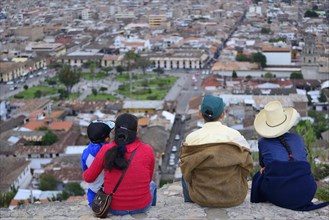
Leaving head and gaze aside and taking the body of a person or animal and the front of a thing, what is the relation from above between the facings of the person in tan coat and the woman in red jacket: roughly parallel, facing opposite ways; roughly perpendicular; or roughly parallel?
roughly parallel

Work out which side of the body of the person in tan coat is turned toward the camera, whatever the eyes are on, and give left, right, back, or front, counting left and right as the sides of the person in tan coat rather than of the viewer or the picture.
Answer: back

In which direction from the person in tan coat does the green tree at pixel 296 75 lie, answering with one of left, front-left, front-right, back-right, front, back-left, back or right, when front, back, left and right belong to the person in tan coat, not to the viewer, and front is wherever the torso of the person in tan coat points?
front

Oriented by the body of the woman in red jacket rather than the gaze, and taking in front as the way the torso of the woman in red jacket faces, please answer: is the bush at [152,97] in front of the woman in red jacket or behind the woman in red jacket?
in front

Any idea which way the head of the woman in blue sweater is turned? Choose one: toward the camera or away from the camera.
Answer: away from the camera

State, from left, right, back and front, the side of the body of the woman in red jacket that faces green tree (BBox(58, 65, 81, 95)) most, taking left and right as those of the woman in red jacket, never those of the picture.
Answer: front

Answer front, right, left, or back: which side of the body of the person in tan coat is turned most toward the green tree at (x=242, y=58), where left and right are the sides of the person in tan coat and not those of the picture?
front

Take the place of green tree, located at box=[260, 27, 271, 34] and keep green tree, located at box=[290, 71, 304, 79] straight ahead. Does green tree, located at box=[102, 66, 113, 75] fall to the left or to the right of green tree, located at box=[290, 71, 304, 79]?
right

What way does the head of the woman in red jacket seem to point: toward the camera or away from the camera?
away from the camera

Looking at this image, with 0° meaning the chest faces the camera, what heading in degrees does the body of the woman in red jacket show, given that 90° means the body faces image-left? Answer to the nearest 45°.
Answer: approximately 180°

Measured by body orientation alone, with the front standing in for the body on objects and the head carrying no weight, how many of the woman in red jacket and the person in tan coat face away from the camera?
2

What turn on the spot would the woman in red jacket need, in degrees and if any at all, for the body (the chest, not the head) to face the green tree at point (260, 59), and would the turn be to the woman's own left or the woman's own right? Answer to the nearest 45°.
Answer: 0° — they already face it

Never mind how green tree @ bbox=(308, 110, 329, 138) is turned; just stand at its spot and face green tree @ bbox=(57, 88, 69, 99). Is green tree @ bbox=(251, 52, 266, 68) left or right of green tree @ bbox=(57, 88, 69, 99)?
right
